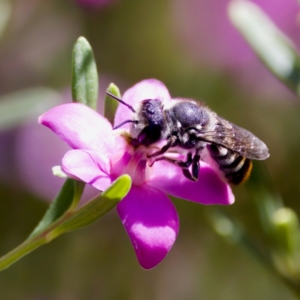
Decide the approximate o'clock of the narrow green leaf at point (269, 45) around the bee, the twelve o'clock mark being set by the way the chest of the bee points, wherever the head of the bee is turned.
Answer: The narrow green leaf is roughly at 3 o'clock from the bee.

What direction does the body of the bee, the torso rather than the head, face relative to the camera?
to the viewer's left
